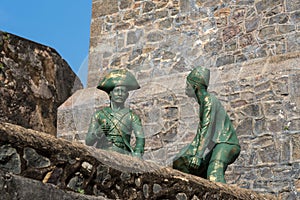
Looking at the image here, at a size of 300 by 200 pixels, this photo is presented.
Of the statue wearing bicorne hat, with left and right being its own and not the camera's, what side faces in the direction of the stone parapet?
front

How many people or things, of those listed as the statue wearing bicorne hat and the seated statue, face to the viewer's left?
1

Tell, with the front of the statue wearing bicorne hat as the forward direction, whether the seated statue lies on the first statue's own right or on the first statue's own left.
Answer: on the first statue's own left

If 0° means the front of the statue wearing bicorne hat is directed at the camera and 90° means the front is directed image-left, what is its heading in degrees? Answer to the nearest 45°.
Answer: approximately 0°

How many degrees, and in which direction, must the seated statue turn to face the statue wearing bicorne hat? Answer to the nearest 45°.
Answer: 0° — it already faces it

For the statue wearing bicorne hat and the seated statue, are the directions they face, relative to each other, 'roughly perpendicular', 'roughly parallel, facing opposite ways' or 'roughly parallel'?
roughly perpendicular

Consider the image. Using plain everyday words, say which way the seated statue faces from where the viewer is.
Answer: facing to the left of the viewer

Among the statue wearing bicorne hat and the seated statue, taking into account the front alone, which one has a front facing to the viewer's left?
the seated statue
